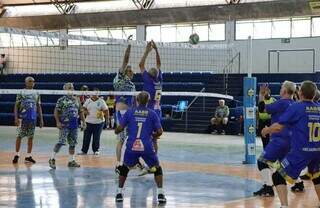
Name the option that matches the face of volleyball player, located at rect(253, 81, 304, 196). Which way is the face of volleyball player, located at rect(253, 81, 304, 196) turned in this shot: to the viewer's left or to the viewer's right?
to the viewer's left

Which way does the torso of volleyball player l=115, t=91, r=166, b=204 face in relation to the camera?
away from the camera

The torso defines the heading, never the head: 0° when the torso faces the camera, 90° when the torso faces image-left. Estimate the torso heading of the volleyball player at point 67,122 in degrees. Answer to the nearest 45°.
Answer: approximately 315°

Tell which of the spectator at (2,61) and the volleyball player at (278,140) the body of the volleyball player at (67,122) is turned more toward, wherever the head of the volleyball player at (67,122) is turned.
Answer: the volleyball player

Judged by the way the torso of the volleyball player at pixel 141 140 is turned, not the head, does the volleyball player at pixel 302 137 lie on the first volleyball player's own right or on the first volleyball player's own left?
on the first volleyball player's own right

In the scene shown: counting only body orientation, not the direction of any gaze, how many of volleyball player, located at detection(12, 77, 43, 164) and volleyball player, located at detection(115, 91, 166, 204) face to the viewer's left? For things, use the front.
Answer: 0

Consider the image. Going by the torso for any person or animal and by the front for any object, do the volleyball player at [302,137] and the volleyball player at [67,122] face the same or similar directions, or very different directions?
very different directions

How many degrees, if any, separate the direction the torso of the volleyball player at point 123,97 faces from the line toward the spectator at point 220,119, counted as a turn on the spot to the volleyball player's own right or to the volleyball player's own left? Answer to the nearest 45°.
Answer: approximately 135° to the volleyball player's own left

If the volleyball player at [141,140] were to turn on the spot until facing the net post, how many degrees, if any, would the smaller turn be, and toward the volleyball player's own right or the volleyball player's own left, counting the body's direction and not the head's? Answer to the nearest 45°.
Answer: approximately 45° to the volleyball player's own right

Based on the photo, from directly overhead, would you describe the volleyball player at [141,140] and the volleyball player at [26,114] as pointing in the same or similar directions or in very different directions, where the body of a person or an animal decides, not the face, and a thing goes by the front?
very different directions

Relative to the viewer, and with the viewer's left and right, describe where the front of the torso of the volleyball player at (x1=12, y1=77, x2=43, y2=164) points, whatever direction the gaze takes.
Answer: facing the viewer

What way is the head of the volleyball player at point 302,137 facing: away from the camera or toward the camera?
away from the camera

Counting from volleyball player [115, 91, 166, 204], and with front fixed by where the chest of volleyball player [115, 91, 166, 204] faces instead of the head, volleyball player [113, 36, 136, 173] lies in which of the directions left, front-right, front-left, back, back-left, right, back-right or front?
front
